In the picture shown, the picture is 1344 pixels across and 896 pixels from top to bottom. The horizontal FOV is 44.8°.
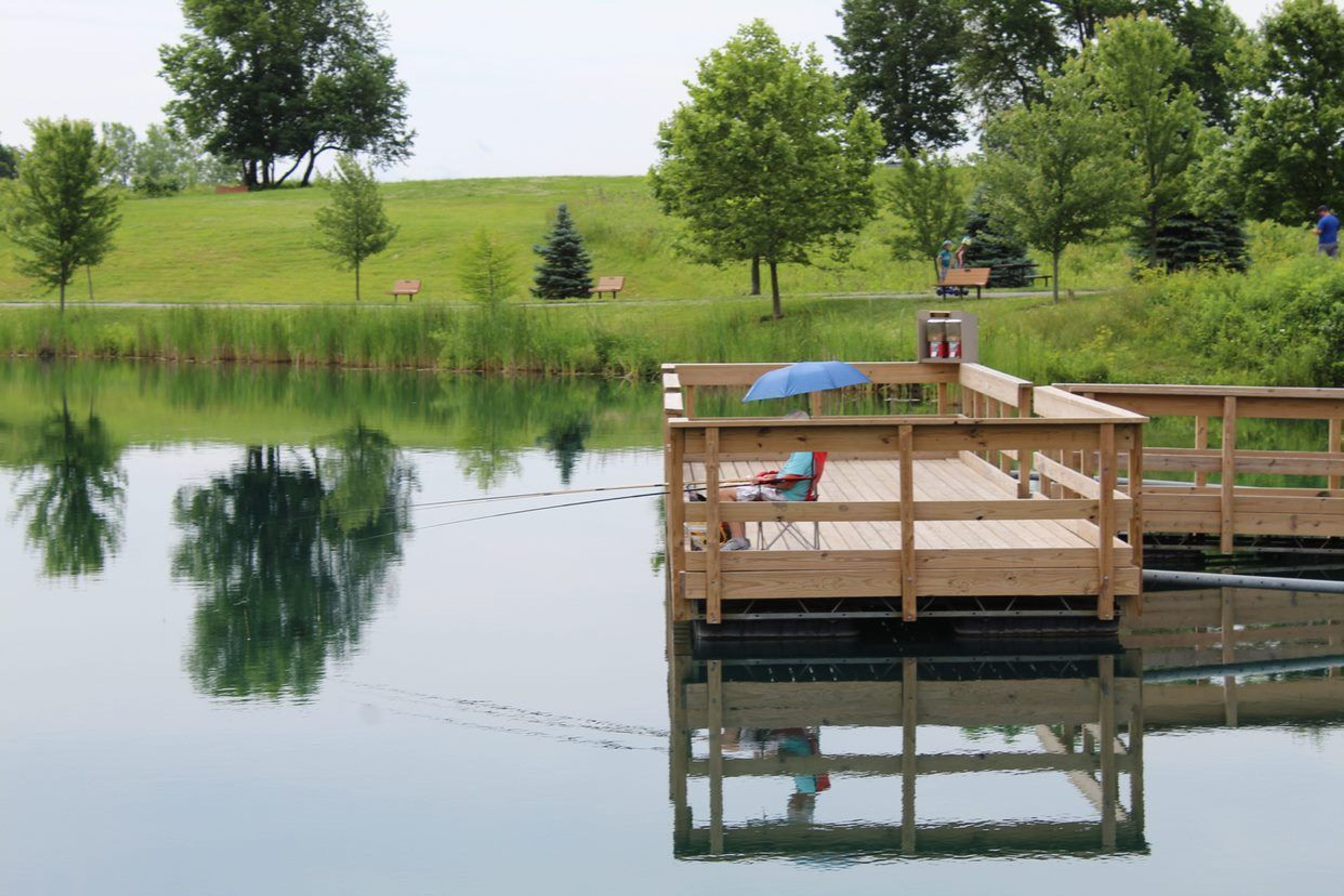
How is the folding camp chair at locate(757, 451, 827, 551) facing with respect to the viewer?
to the viewer's left

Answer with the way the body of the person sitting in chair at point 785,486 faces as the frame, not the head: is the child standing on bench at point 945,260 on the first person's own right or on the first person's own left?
on the first person's own right

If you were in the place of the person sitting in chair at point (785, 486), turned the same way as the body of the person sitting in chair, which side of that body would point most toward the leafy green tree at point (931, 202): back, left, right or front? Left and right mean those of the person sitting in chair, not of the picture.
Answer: right

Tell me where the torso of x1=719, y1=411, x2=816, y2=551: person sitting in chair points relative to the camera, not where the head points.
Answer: to the viewer's left

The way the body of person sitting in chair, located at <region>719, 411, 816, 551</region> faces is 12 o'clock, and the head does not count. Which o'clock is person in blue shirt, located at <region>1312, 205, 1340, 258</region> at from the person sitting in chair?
The person in blue shirt is roughly at 4 o'clock from the person sitting in chair.

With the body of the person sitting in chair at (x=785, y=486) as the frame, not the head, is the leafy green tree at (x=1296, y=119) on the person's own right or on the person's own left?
on the person's own right

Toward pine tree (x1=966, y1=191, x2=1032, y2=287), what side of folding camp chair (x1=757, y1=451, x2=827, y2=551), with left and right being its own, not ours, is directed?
right

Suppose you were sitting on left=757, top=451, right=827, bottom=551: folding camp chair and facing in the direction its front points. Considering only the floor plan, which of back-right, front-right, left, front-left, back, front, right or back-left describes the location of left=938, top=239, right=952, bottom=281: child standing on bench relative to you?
right

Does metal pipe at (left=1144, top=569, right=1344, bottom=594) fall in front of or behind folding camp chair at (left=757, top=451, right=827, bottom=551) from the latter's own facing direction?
behind
